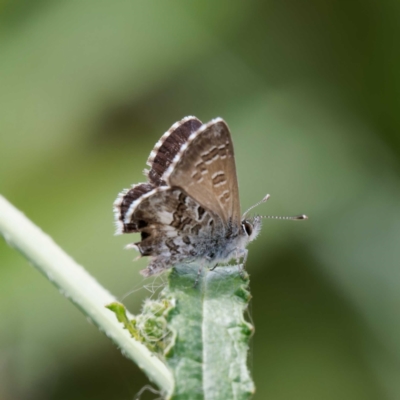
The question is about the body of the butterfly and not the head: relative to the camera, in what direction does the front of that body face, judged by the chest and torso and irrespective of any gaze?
to the viewer's right

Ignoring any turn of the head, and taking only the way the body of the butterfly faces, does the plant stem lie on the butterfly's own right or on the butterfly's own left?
on the butterfly's own right
